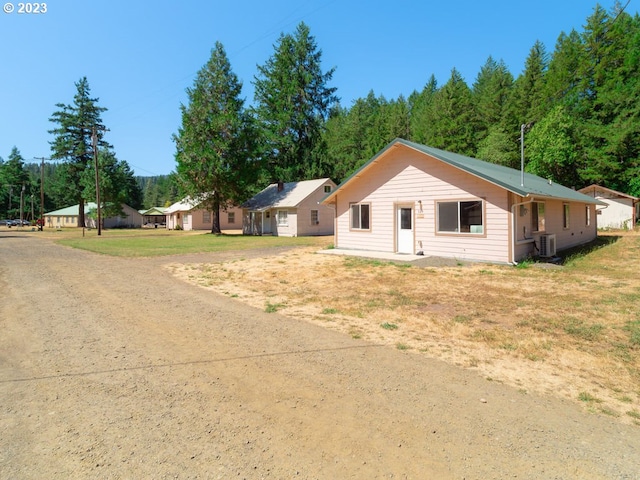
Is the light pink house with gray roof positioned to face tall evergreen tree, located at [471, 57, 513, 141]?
no

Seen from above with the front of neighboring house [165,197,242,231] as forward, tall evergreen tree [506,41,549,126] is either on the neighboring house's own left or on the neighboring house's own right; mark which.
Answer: on the neighboring house's own left

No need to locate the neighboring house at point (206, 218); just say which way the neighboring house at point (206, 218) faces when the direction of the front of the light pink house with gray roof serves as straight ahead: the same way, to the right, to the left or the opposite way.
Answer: the same way

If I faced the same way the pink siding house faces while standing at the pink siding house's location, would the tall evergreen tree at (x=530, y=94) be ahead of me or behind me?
behind

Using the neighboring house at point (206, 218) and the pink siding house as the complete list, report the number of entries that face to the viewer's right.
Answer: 0

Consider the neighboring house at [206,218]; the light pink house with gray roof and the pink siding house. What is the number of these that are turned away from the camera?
0

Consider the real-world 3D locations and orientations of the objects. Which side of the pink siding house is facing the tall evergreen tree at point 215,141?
right

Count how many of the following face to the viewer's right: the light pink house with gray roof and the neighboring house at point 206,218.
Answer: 0

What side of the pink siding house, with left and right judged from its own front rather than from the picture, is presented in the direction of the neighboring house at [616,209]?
back

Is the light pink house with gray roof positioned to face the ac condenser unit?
no

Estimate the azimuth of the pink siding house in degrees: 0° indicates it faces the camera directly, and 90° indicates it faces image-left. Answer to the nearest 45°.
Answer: approximately 45°

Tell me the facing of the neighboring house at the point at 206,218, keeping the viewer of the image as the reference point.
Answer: facing the viewer and to the left of the viewer

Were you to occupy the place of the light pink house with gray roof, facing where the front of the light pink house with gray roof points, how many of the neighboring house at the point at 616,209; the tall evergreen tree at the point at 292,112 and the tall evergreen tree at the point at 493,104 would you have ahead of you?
0

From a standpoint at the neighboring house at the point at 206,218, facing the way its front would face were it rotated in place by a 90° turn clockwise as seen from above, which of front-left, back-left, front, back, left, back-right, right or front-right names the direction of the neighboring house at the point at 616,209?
back

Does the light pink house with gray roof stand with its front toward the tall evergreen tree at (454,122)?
no

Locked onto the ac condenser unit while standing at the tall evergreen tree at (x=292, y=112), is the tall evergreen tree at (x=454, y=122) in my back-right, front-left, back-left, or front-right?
front-left

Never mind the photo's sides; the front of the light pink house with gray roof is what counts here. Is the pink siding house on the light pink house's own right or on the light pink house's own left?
on the light pink house's own left
